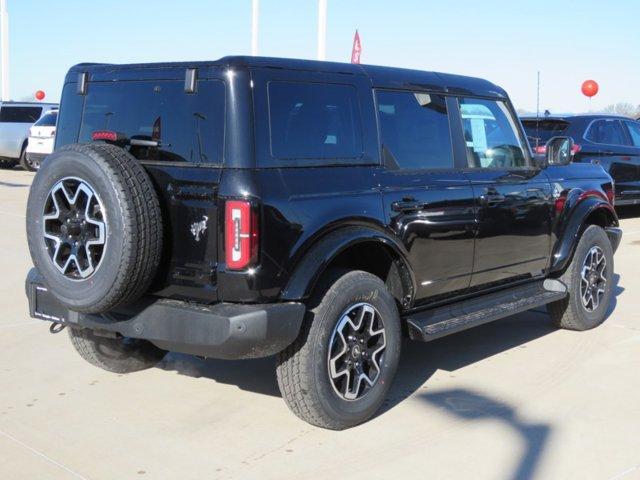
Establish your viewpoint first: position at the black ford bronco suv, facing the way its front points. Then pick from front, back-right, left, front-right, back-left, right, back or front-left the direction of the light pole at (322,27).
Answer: front-left

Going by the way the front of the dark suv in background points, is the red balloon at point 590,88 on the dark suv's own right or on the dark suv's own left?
on the dark suv's own left

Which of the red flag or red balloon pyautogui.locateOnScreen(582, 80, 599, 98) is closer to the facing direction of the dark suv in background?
the red balloon

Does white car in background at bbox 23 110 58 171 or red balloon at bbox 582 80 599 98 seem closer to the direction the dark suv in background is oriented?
the red balloon

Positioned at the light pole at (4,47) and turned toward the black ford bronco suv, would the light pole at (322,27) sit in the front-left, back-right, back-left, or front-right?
front-left

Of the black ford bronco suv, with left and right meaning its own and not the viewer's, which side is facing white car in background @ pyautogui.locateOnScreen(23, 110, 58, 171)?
left

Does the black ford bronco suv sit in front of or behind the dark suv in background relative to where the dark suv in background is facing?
behind

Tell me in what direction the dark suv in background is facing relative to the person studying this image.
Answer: facing away from the viewer and to the right of the viewer

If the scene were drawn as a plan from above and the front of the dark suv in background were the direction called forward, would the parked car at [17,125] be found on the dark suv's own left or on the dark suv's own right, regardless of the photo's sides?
on the dark suv's own left

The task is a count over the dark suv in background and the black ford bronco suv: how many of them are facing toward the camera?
0

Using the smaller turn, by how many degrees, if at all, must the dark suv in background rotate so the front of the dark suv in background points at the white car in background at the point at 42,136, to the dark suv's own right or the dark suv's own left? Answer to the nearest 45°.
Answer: approximately 135° to the dark suv's own left

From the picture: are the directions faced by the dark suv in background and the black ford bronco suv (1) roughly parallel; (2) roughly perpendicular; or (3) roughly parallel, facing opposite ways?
roughly parallel

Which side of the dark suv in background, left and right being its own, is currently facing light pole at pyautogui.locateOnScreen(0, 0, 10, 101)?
left

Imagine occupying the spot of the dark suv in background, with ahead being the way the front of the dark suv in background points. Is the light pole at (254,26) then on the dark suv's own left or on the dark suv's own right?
on the dark suv's own left

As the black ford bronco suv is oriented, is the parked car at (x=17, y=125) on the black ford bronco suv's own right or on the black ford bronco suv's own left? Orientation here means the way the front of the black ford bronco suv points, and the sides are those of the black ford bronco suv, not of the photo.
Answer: on the black ford bronco suv's own left

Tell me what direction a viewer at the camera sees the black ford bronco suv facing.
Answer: facing away from the viewer and to the right of the viewer
